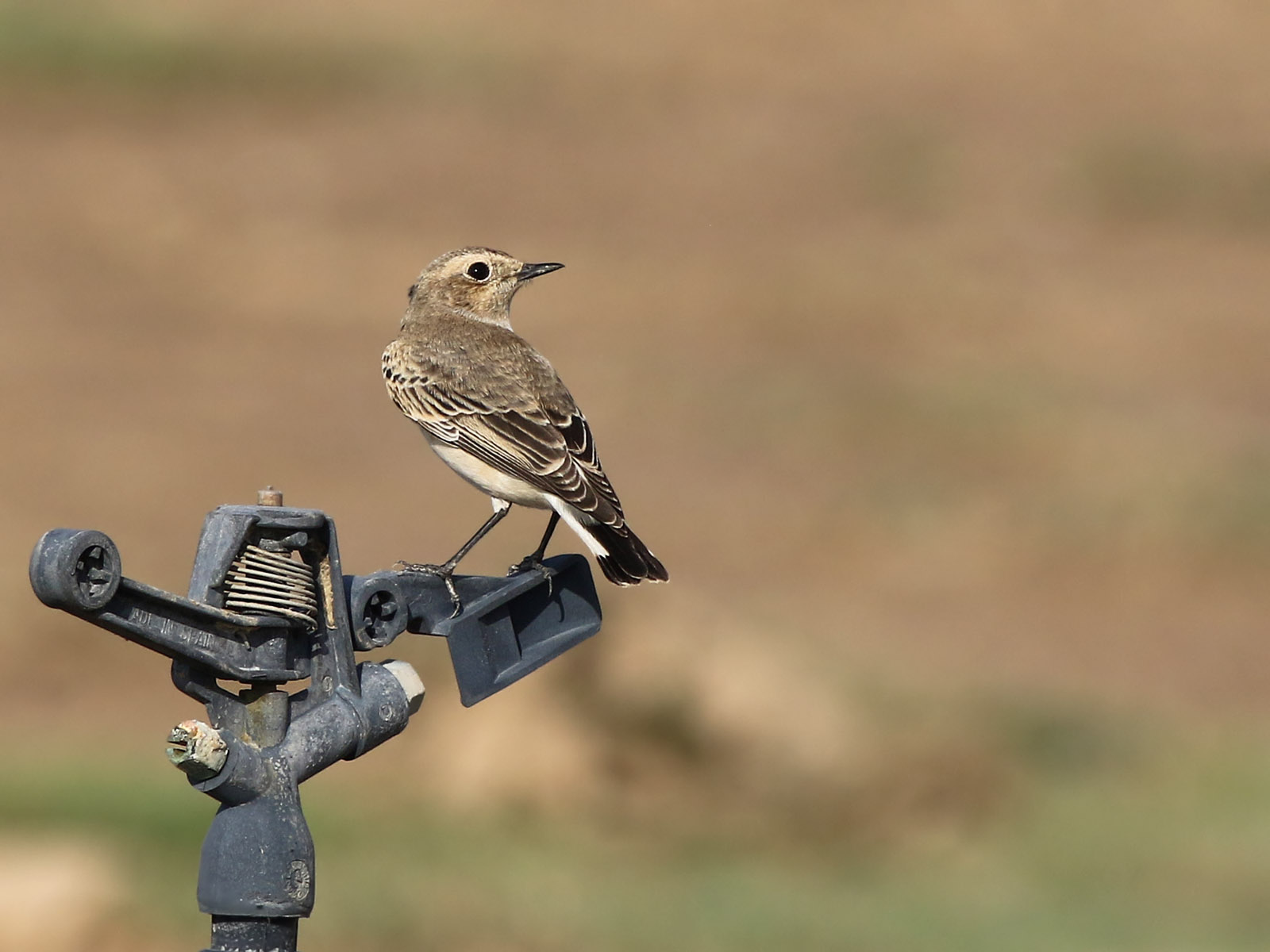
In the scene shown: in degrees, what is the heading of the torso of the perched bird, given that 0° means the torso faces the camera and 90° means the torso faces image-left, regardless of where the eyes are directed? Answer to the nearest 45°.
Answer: approximately 135°
